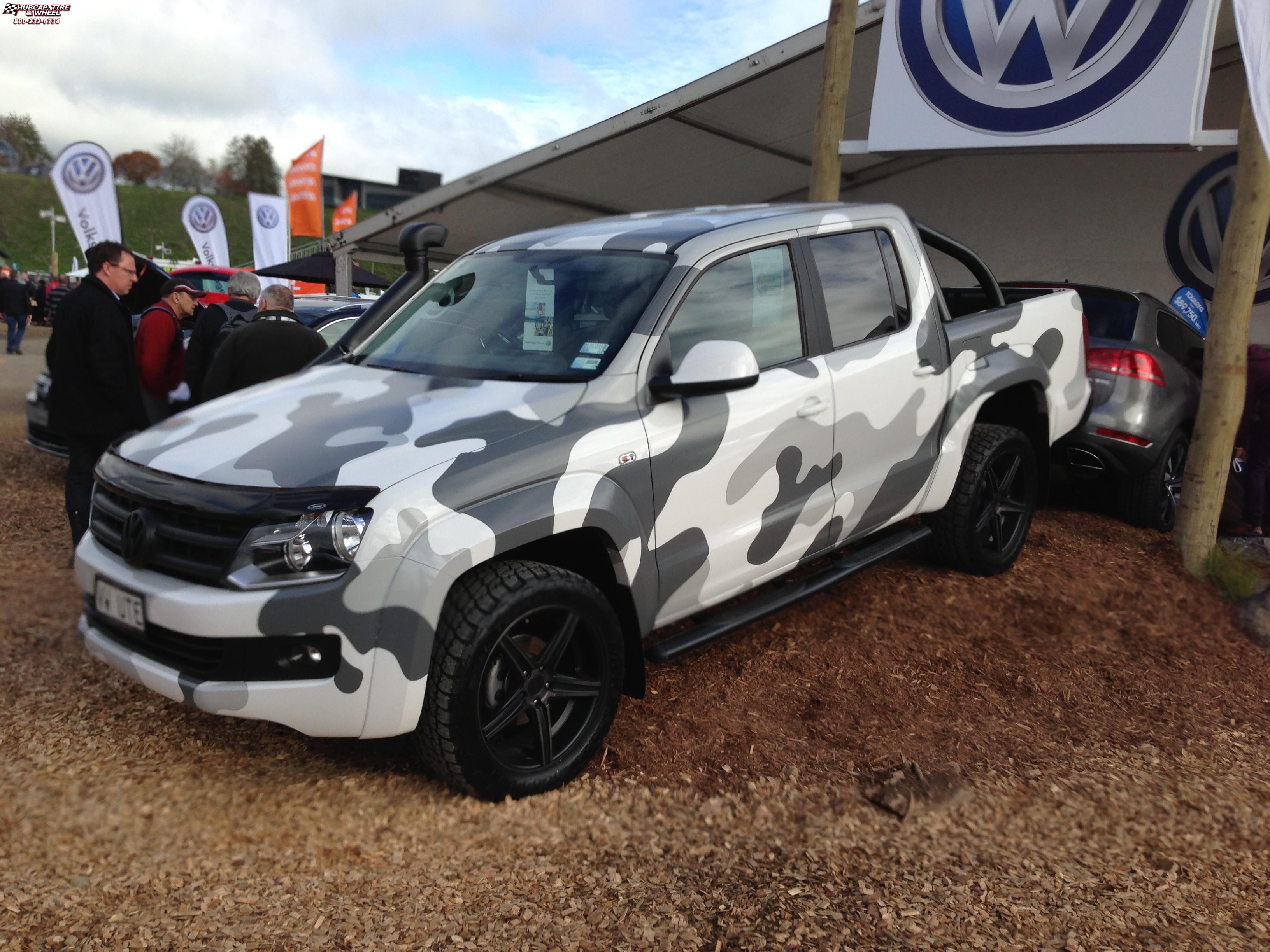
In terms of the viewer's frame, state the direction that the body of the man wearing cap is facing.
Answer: to the viewer's right

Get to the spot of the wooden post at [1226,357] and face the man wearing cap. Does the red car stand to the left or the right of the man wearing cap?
right

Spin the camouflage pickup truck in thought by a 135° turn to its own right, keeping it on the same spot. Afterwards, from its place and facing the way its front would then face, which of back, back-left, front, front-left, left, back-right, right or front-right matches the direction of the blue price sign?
front-right

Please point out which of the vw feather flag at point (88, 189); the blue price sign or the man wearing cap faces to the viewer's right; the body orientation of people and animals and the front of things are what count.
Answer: the man wearing cap

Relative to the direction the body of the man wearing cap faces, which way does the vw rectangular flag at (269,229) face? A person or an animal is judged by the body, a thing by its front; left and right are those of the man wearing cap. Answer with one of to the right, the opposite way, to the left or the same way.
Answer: to the right

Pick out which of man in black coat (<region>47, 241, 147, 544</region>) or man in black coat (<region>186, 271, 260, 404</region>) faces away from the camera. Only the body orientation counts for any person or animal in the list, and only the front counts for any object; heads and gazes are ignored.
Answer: man in black coat (<region>186, 271, 260, 404</region>)

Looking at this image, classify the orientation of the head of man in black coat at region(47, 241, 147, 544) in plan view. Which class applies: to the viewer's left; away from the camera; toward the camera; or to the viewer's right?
to the viewer's right

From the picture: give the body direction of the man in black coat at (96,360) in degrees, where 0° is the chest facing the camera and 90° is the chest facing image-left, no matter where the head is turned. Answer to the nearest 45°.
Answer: approximately 270°

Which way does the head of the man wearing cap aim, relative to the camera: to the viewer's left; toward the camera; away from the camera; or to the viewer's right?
to the viewer's right

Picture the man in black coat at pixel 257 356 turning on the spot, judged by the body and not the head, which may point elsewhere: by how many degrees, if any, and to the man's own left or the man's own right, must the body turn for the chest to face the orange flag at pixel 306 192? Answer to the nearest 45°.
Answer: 0° — they already face it

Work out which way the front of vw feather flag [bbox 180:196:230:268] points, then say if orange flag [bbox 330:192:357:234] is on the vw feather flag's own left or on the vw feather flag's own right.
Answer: on the vw feather flag's own left
